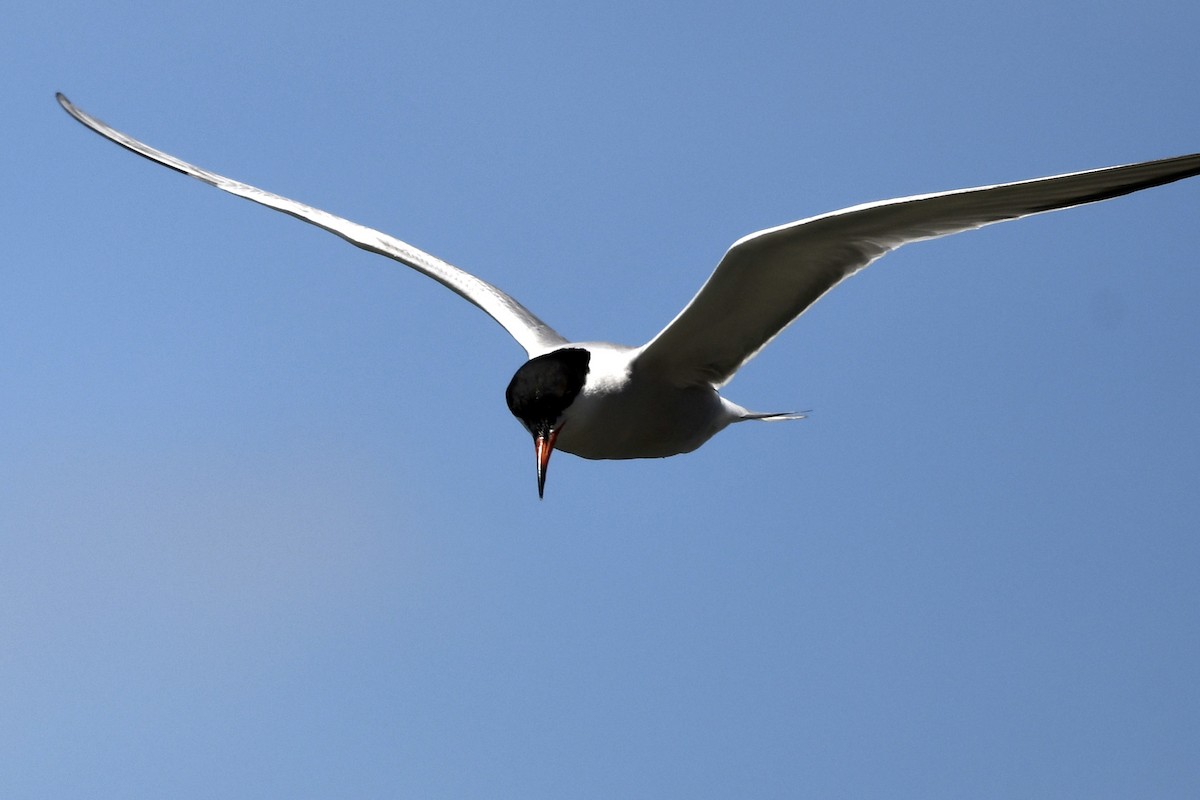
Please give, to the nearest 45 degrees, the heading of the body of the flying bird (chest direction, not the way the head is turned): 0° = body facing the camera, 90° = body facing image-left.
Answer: approximately 45°
